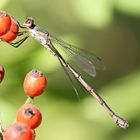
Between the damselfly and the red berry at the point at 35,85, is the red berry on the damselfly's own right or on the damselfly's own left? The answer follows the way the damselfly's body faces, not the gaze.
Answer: on the damselfly's own left

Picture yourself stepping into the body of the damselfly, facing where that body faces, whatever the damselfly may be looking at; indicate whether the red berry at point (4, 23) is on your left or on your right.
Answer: on your left

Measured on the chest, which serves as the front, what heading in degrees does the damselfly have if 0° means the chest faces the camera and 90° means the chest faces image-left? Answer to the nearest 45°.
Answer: approximately 90°
